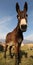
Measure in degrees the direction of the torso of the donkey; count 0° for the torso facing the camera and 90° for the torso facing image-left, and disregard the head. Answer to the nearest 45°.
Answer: approximately 315°
